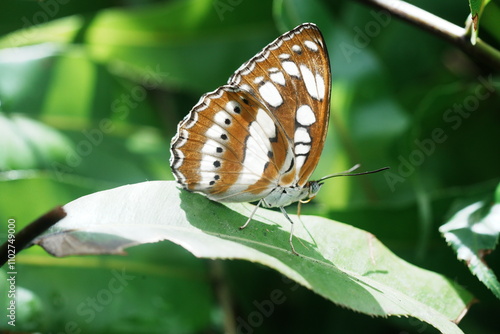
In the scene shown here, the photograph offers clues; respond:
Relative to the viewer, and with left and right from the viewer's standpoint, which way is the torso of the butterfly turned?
facing to the right of the viewer
